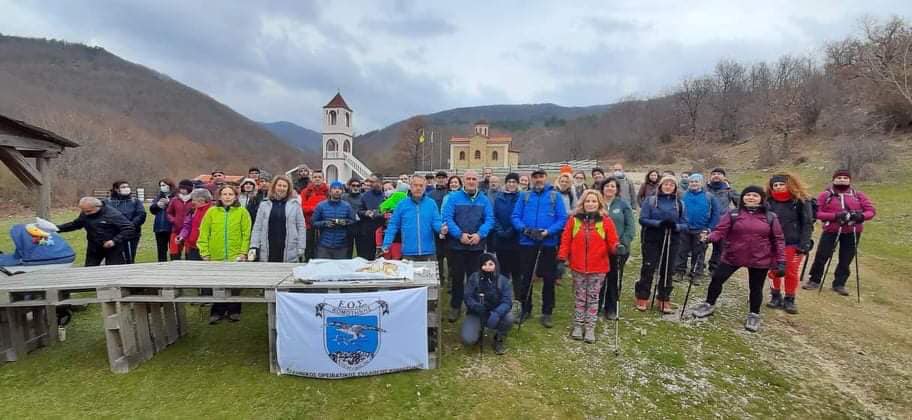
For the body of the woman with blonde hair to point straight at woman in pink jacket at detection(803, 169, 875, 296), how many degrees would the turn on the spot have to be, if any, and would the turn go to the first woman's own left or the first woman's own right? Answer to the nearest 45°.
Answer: approximately 90° to the first woman's own left

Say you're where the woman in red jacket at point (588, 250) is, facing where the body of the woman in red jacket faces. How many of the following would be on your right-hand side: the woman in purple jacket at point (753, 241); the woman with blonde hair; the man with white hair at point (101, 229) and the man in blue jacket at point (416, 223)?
3

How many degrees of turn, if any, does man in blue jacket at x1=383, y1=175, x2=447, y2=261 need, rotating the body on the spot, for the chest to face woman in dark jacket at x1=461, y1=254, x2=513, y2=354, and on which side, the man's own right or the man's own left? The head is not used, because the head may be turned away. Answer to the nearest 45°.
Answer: approximately 45° to the man's own left

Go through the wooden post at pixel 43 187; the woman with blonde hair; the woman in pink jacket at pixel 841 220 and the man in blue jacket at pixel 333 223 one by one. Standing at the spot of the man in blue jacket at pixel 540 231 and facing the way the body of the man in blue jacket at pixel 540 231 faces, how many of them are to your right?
3

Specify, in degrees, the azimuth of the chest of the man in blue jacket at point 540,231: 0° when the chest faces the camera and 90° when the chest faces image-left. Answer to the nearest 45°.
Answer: approximately 0°

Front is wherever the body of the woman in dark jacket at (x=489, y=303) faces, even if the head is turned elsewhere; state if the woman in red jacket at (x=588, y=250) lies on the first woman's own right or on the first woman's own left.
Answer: on the first woman's own left

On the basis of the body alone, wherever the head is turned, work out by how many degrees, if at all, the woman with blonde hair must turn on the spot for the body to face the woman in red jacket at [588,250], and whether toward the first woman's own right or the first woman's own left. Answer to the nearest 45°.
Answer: approximately 45° to the first woman's own left

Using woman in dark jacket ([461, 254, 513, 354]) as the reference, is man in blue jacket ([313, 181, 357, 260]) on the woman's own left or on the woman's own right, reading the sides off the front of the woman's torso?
on the woman's own right

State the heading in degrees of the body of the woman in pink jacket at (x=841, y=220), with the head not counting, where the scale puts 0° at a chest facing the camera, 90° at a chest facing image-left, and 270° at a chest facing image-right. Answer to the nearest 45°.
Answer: approximately 0°
